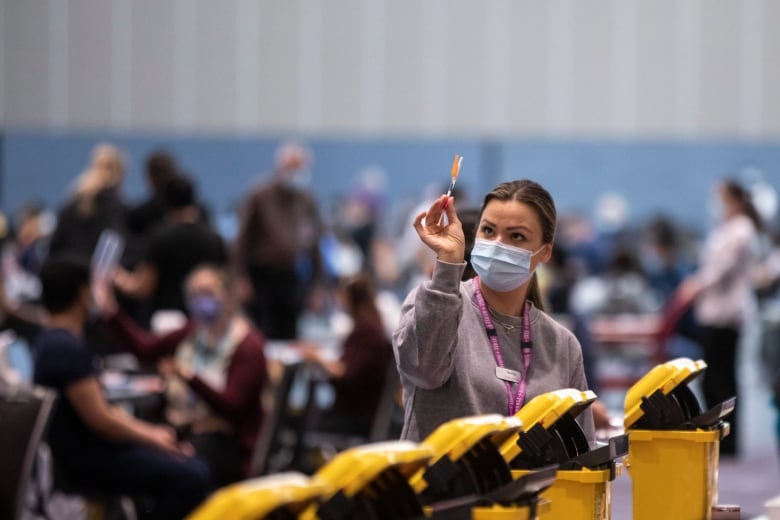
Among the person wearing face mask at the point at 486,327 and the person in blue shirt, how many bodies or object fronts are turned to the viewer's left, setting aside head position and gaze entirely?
0

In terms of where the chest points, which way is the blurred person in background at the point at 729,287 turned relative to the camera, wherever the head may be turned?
to the viewer's left

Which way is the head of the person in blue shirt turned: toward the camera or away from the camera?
away from the camera

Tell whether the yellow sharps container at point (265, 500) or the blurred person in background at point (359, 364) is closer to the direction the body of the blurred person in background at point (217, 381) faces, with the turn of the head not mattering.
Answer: the yellow sharps container

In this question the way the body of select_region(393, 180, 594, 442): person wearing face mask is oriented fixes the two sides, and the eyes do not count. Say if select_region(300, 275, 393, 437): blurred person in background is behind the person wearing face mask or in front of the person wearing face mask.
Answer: behind

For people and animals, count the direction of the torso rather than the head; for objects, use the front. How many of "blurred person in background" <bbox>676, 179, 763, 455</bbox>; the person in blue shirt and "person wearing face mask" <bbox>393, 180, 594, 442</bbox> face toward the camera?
1

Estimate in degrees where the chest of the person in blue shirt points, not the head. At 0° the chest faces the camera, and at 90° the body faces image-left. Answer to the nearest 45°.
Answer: approximately 270°

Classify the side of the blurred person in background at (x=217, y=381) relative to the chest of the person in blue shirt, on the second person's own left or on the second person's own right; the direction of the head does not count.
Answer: on the second person's own left

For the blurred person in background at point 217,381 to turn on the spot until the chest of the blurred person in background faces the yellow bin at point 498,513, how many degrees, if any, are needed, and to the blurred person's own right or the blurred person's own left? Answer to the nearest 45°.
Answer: approximately 45° to the blurred person's own left

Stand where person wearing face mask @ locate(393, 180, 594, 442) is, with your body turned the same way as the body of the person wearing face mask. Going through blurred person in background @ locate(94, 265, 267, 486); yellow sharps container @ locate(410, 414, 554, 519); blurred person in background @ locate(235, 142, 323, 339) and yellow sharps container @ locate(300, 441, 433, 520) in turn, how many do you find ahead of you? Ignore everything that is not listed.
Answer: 2

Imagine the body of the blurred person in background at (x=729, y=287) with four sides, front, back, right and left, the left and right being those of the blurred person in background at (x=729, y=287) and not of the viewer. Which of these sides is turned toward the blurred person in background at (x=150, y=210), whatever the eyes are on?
front

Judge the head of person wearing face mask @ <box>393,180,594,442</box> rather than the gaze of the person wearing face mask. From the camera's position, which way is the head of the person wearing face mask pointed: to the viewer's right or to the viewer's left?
to the viewer's left

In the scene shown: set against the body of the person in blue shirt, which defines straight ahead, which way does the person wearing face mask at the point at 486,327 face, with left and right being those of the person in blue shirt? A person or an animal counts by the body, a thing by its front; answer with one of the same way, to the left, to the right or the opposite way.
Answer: to the right
